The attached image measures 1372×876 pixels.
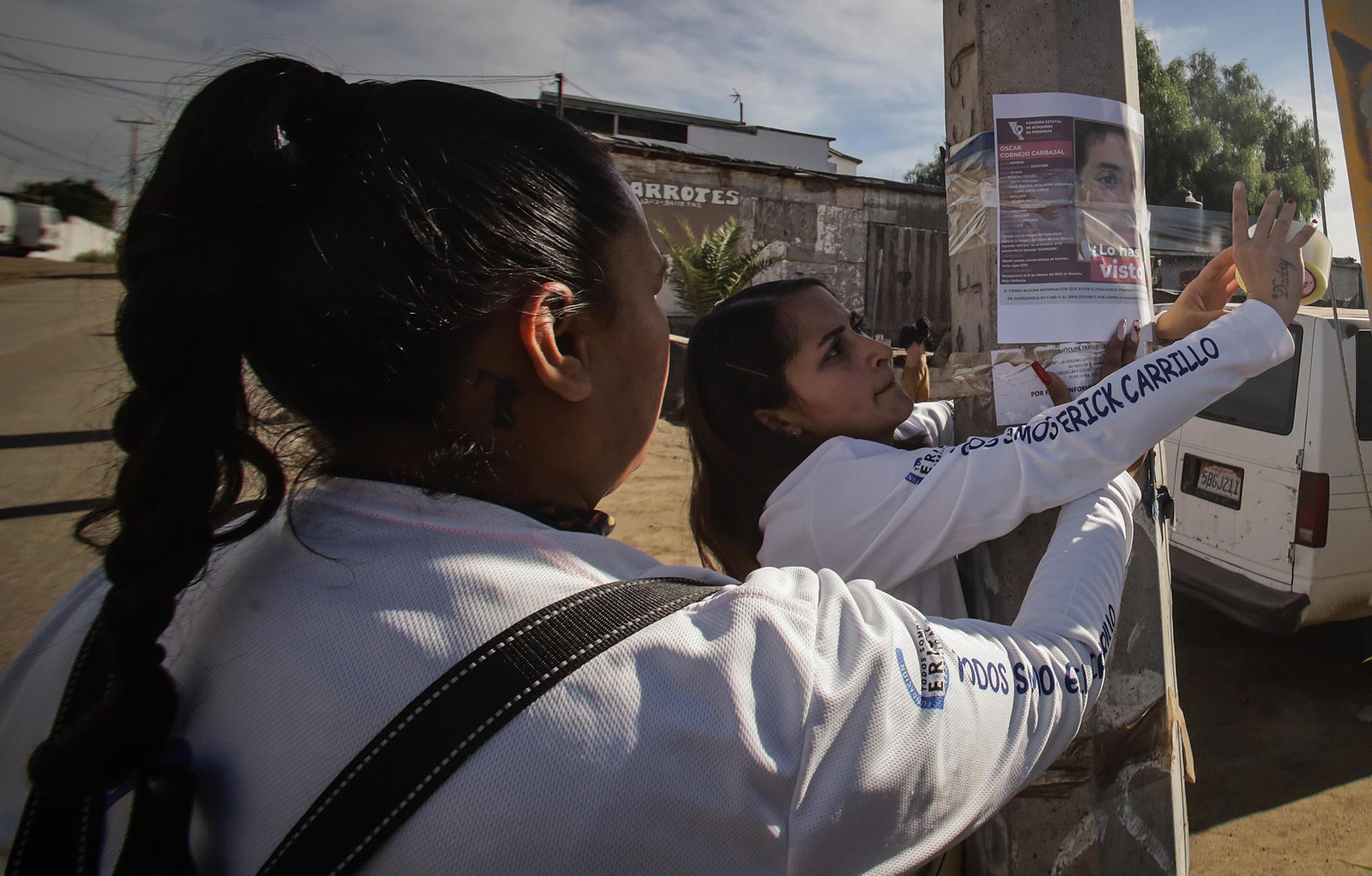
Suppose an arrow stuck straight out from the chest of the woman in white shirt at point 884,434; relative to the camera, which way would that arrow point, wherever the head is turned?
to the viewer's right

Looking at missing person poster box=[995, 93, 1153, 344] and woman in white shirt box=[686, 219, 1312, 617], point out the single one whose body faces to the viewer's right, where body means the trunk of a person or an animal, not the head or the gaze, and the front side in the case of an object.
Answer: the woman in white shirt

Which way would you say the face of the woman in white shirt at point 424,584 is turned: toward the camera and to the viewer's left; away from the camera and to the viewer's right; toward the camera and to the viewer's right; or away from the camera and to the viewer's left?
away from the camera and to the viewer's right

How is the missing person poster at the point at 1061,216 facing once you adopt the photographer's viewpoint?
facing the viewer

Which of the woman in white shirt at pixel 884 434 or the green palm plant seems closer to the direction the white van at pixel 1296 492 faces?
the green palm plant

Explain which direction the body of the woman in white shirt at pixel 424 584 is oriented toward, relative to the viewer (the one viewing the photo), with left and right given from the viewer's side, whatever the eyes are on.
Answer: facing away from the viewer and to the right of the viewer

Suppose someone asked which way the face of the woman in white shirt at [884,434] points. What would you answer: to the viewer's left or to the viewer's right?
to the viewer's right

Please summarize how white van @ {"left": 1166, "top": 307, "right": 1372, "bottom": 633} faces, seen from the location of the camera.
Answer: facing away from the viewer and to the right of the viewer

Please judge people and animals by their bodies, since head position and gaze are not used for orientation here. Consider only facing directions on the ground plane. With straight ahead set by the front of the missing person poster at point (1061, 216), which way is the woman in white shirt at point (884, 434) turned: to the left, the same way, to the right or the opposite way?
to the left

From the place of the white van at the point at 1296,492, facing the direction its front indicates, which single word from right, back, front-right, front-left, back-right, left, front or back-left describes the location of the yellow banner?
back-right

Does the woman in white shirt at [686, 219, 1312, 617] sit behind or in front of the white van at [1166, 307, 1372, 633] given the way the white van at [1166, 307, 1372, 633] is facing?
behind

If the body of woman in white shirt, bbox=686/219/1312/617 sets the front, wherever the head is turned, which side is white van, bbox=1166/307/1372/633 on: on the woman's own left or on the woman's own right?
on the woman's own left

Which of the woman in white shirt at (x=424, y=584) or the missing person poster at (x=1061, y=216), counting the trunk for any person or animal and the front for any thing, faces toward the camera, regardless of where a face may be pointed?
the missing person poster
